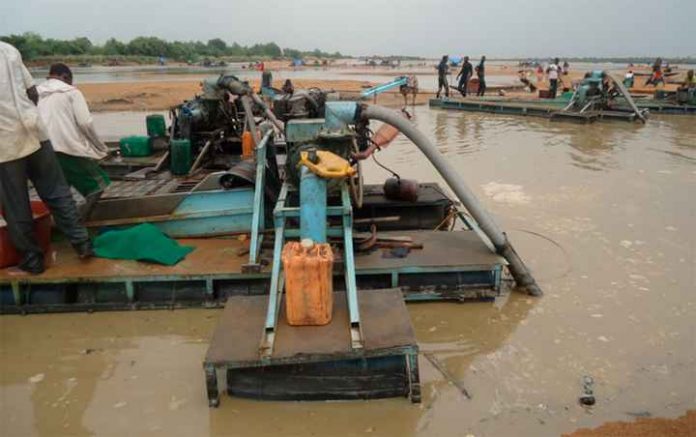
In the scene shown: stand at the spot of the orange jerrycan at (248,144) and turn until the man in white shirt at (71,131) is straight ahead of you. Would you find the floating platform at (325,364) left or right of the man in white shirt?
left

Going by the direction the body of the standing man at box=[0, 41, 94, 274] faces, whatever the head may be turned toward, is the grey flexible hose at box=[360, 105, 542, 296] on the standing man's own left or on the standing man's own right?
on the standing man's own right

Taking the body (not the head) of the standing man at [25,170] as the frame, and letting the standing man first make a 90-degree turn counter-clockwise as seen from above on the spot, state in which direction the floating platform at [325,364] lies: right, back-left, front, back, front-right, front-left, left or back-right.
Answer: back

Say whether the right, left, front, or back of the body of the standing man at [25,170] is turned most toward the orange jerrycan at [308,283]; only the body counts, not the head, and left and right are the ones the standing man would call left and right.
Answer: right

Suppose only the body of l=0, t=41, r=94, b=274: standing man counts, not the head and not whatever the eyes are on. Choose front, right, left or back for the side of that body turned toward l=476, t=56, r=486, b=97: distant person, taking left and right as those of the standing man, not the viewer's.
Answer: front

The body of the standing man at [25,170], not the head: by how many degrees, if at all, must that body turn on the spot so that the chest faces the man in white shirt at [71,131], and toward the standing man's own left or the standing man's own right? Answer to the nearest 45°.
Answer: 0° — they already face them

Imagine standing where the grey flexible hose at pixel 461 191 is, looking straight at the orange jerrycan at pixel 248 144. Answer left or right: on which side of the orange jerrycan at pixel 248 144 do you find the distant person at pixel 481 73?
right

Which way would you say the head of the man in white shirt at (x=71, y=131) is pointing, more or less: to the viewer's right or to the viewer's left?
to the viewer's right

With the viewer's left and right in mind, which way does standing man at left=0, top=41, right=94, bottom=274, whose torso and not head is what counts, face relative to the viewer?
facing away from the viewer and to the right of the viewer
